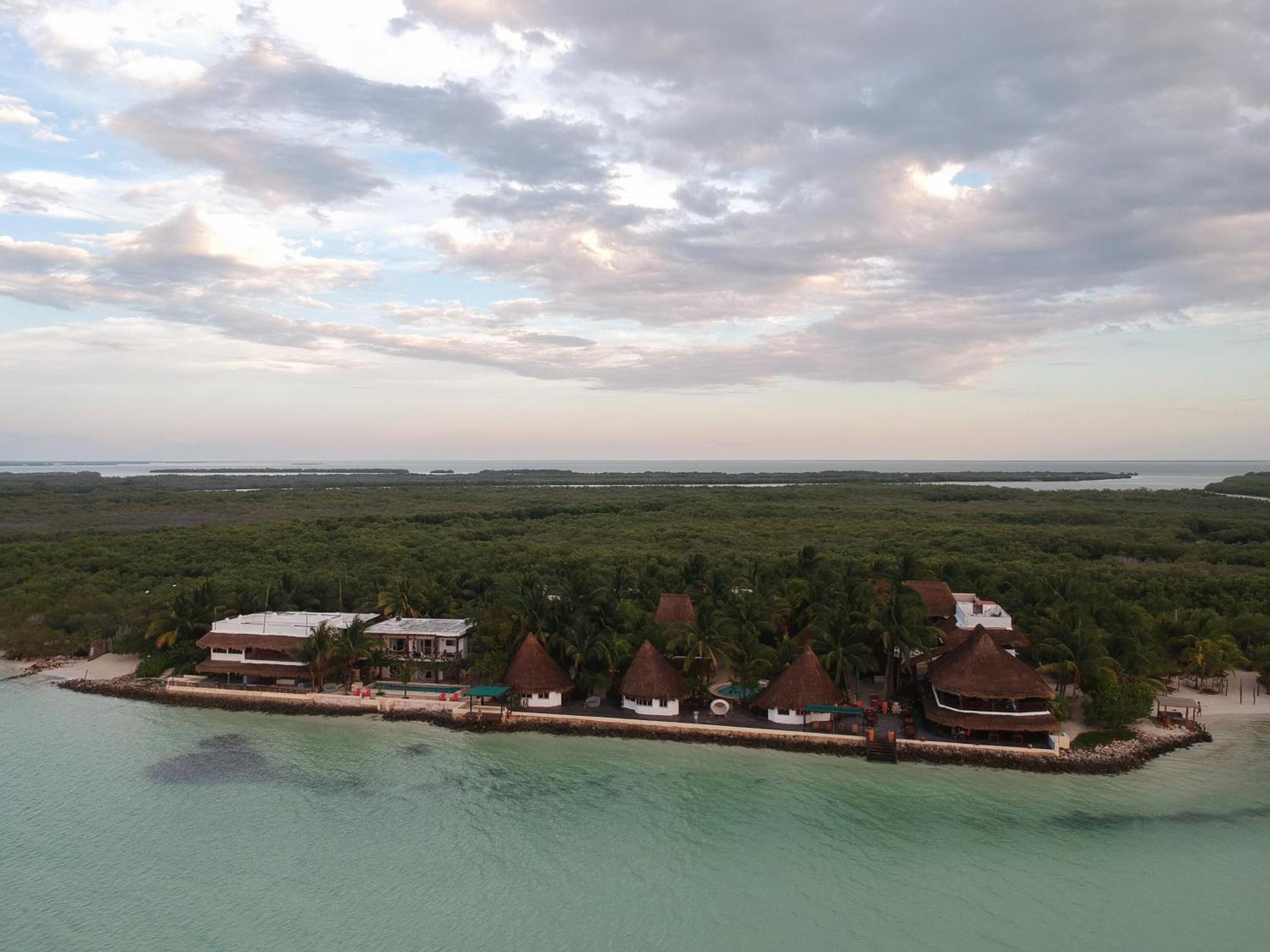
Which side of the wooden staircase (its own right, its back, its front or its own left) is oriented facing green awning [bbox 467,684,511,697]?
right

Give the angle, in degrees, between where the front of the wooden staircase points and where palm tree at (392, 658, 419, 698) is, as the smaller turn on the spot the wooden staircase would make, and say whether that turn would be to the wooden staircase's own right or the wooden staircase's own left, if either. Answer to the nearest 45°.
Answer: approximately 90° to the wooden staircase's own right

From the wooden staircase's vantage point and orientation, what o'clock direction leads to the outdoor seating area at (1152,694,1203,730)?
The outdoor seating area is roughly at 8 o'clock from the wooden staircase.

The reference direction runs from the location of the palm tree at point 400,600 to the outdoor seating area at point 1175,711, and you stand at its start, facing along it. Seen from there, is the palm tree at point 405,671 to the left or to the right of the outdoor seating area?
right

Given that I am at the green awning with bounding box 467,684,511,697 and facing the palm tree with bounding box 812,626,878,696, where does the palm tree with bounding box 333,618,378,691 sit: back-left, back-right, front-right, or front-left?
back-left

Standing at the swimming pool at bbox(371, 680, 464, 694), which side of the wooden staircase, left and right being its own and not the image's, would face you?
right

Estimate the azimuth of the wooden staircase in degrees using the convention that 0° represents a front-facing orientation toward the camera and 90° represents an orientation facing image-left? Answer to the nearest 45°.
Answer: approximately 0°

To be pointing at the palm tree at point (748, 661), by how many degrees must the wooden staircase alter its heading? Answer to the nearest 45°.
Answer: approximately 135° to its right

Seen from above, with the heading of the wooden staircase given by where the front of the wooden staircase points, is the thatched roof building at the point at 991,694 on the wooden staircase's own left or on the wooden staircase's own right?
on the wooden staircase's own left

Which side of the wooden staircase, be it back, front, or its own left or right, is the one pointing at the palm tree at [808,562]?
back

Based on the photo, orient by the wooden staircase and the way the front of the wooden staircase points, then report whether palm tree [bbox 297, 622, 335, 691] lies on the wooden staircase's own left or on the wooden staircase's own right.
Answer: on the wooden staircase's own right

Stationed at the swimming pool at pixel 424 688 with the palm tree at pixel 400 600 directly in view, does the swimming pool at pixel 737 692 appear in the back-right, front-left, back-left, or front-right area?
back-right

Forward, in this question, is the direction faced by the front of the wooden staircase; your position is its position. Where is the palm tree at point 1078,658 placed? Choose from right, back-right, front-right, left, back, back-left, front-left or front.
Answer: back-left
